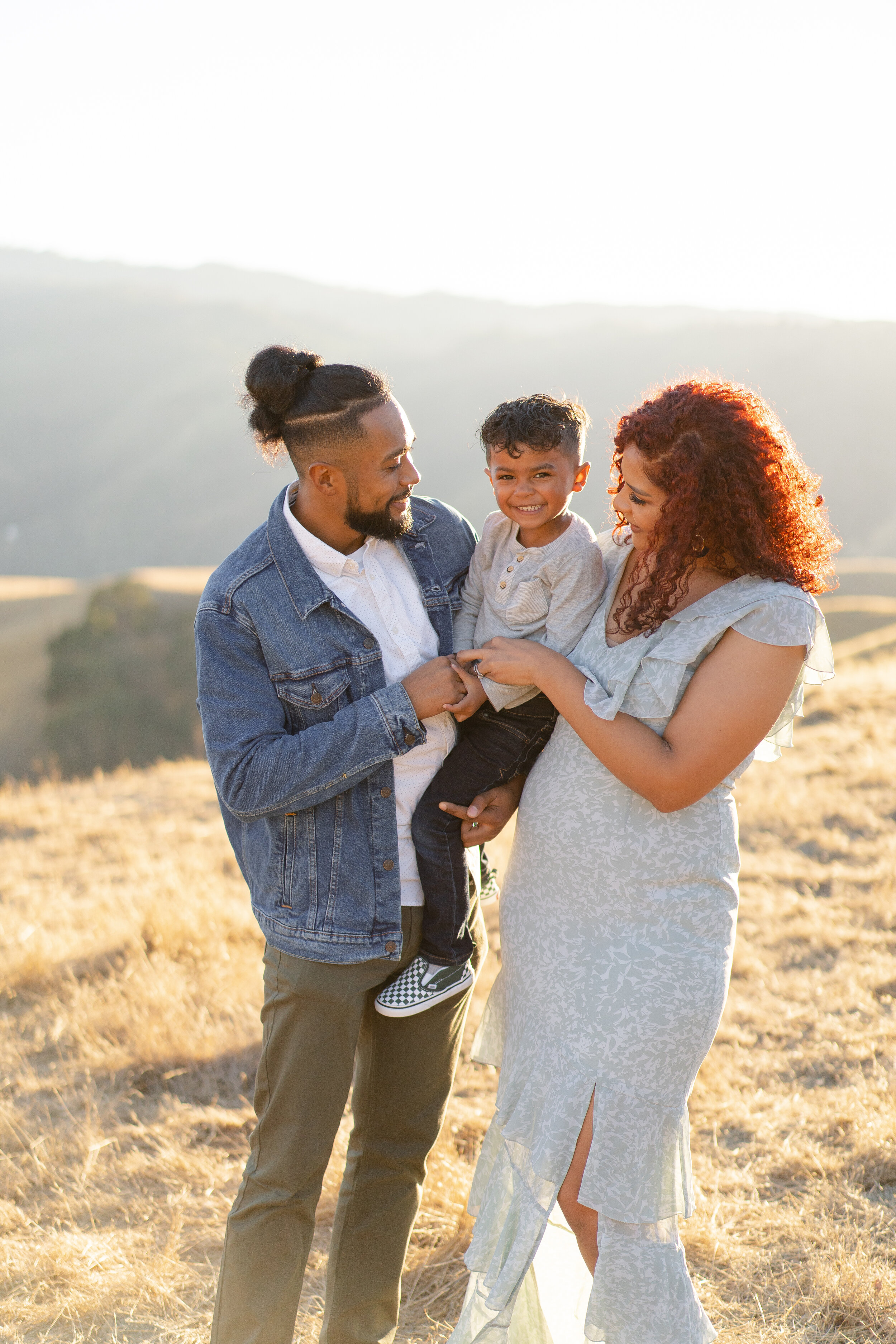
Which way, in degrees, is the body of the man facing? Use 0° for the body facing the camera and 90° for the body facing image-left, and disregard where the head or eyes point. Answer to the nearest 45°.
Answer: approximately 315°

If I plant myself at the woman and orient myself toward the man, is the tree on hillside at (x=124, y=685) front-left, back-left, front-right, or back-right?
front-right

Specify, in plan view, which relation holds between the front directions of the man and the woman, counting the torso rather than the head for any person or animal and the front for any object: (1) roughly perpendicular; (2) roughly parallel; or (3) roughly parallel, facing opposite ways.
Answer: roughly perpendicular

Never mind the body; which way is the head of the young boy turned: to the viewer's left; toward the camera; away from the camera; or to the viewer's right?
toward the camera

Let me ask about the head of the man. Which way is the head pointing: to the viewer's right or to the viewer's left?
to the viewer's right

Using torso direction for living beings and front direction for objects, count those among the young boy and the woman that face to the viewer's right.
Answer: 0

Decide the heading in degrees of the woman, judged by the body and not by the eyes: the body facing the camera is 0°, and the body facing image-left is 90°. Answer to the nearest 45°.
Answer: approximately 45°

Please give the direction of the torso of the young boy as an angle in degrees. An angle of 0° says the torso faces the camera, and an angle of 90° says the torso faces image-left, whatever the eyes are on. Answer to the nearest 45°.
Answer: approximately 45°

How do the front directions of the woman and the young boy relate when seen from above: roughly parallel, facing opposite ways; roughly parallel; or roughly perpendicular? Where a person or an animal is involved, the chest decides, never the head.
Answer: roughly parallel
